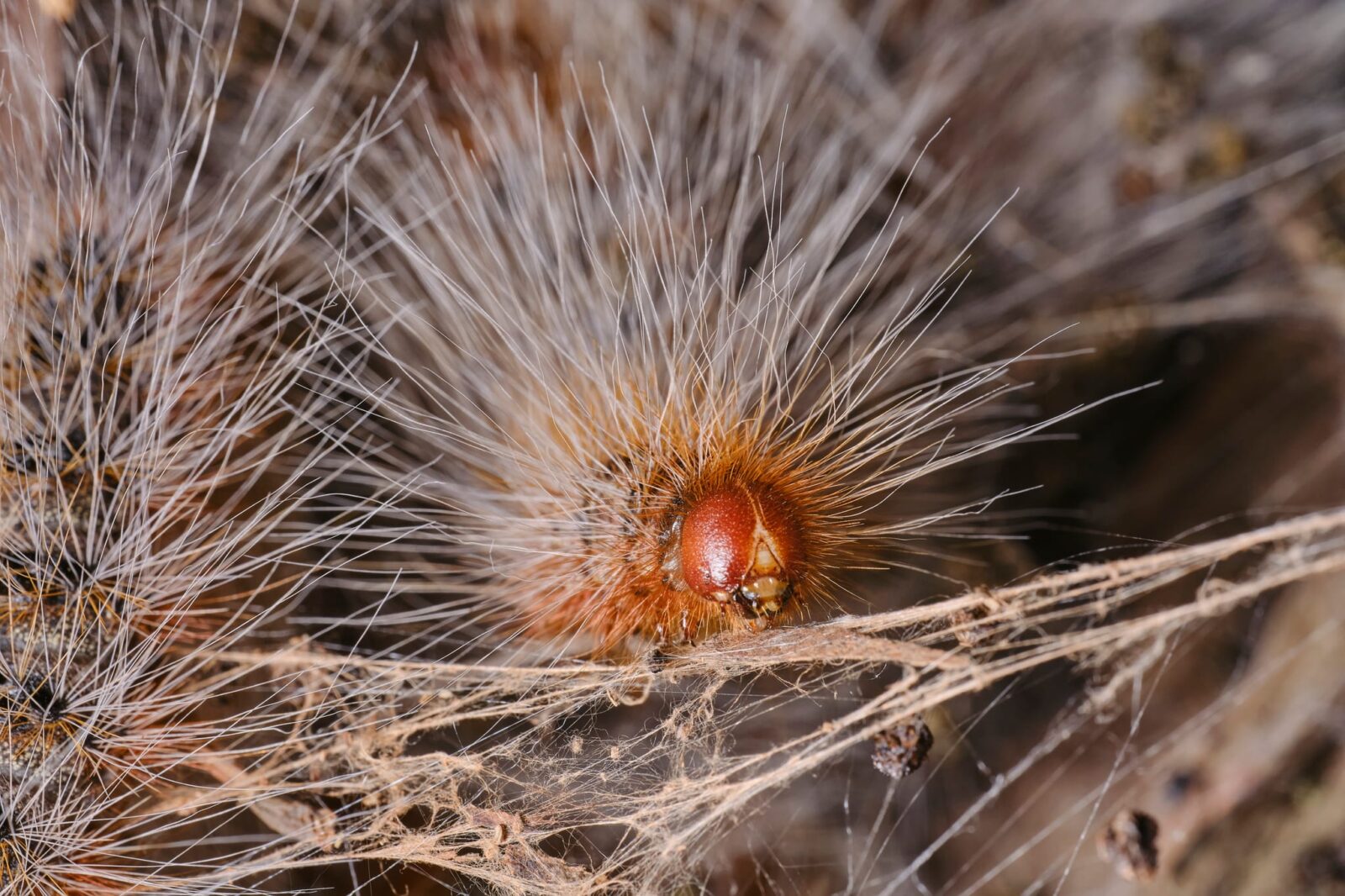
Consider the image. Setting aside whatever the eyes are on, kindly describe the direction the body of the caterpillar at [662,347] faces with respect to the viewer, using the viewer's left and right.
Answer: facing the viewer and to the right of the viewer
